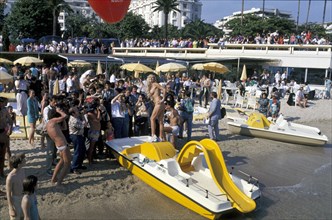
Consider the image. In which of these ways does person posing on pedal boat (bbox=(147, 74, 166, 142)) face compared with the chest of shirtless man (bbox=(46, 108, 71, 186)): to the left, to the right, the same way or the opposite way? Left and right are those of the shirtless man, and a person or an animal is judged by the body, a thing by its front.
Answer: the opposite way

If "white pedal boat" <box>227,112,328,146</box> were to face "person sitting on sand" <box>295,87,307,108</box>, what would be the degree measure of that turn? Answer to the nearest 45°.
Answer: approximately 90° to its right

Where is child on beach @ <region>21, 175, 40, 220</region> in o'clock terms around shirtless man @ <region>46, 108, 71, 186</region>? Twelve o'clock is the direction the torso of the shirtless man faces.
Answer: The child on beach is roughly at 5 o'clock from the shirtless man.

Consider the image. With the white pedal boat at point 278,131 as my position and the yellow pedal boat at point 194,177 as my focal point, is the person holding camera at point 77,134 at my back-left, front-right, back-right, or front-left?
front-right

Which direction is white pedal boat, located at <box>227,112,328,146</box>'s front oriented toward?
to the viewer's left

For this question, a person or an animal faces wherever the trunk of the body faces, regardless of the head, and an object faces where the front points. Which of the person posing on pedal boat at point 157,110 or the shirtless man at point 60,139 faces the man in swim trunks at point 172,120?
the shirtless man

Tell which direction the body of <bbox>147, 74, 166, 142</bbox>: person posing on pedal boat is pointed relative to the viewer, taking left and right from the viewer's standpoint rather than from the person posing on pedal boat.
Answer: facing the viewer and to the left of the viewer

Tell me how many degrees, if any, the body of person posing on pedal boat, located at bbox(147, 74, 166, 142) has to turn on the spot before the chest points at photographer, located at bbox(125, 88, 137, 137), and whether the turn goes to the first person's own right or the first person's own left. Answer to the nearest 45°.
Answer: approximately 90° to the first person's own right

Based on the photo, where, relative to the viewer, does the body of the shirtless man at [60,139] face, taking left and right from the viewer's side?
facing away from the viewer and to the right of the viewer
